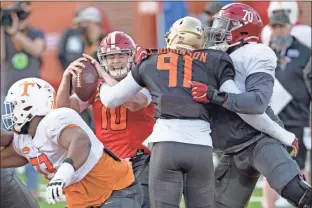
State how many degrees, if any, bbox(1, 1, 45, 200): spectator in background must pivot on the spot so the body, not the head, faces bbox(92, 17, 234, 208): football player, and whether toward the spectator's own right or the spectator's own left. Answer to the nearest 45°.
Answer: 0° — they already face them

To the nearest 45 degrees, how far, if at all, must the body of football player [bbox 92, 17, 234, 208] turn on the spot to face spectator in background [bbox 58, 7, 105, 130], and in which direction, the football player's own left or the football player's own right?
0° — they already face them

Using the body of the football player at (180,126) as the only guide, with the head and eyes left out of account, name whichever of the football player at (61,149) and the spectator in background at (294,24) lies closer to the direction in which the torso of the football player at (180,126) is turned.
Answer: the spectator in background

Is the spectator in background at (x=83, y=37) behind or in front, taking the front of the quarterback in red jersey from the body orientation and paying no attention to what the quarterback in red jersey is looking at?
behind

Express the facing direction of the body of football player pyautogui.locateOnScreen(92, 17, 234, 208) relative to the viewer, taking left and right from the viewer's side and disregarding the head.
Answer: facing away from the viewer

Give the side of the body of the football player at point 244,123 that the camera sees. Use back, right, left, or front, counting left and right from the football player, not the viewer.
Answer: left
